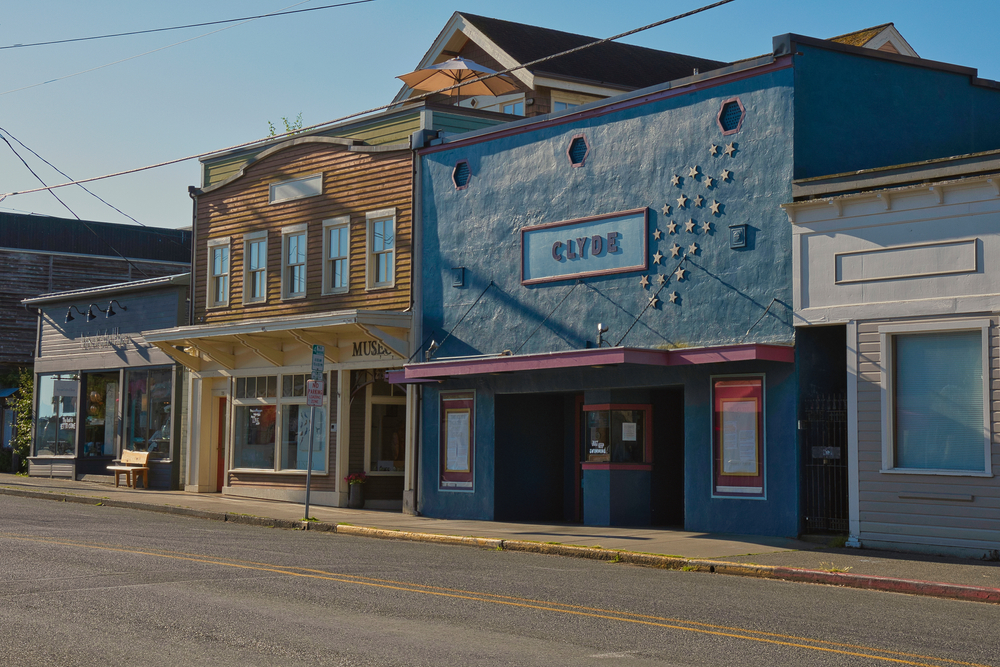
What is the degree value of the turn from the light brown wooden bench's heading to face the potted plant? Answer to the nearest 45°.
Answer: approximately 90° to its left

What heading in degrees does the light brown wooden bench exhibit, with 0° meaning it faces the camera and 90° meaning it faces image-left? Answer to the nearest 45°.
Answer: approximately 45°

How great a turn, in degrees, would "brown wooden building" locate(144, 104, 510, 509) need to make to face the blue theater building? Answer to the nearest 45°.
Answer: approximately 90° to its left

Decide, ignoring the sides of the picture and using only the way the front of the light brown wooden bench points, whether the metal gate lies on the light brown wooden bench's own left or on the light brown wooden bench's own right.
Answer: on the light brown wooden bench's own left

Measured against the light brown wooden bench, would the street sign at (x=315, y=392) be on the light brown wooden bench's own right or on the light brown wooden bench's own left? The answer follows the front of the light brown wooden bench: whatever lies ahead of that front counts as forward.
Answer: on the light brown wooden bench's own left

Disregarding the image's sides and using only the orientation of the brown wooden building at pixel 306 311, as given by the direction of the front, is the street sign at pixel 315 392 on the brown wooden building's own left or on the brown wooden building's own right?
on the brown wooden building's own left

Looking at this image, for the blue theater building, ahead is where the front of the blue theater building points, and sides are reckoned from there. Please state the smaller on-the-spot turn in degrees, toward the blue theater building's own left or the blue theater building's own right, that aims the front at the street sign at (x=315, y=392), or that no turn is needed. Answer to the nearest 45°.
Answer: approximately 45° to the blue theater building's own right

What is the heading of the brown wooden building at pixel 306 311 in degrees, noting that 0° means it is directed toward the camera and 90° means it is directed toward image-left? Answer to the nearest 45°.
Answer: approximately 45°
